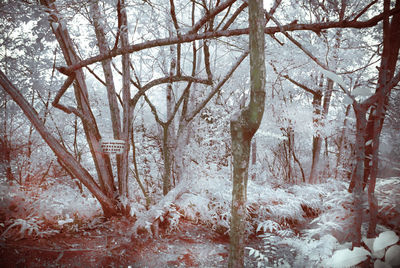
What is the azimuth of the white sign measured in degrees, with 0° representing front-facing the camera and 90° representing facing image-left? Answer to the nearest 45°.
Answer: approximately 0°

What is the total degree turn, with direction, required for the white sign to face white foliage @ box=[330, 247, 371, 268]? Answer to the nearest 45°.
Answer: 0° — it already faces it
